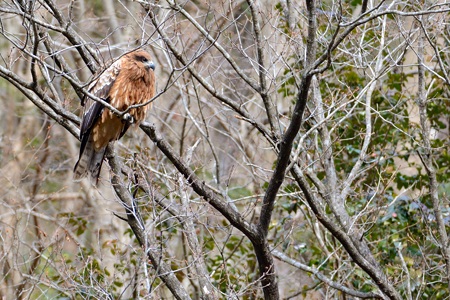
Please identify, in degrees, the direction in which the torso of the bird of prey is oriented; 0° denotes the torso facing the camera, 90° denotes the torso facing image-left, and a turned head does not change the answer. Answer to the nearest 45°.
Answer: approximately 315°
